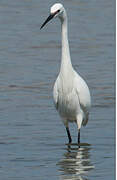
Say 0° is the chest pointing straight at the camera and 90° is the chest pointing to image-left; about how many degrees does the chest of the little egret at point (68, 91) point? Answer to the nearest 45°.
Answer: approximately 45°
